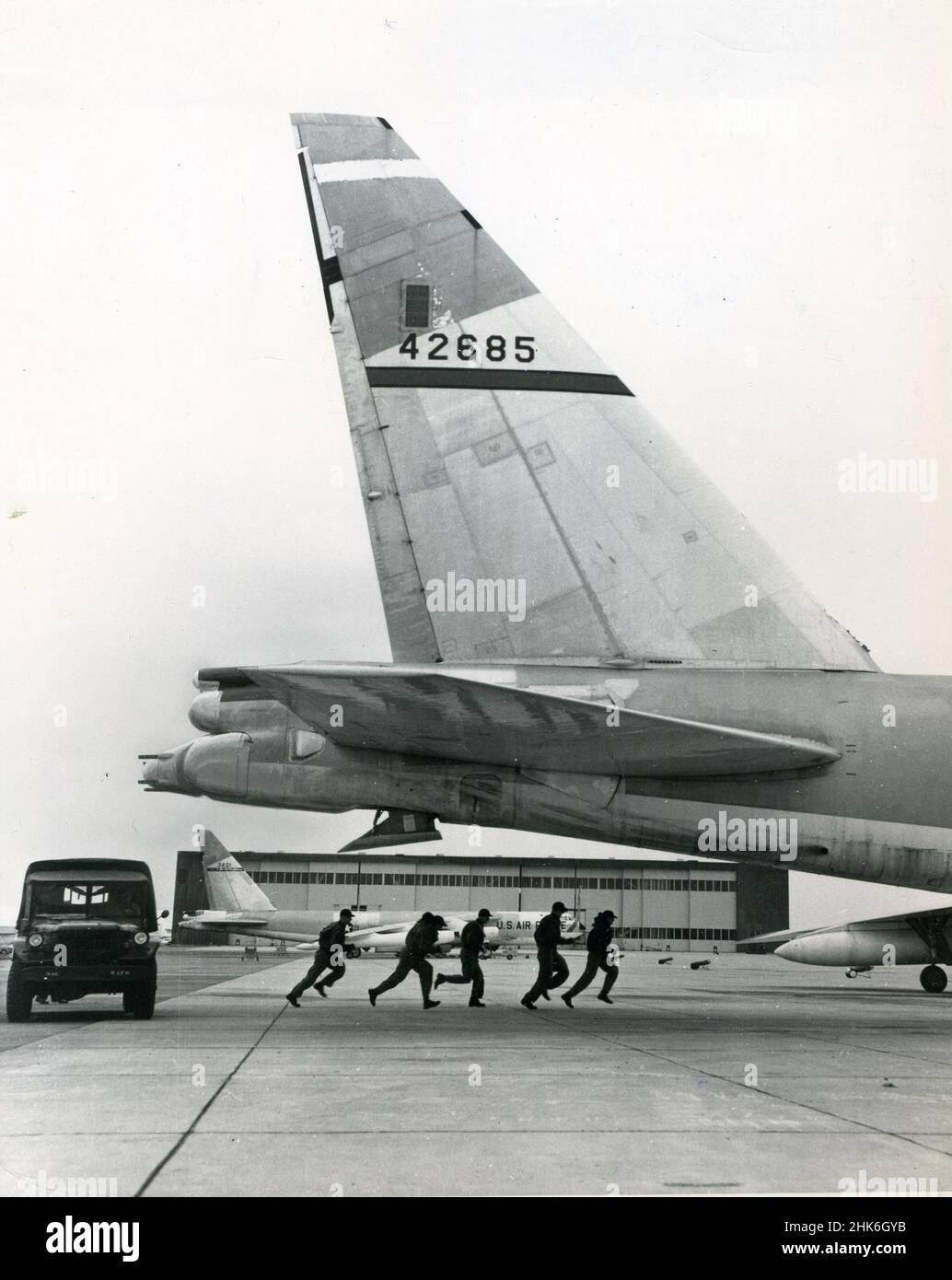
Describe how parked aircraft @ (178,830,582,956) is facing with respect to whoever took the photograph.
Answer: facing to the right of the viewer

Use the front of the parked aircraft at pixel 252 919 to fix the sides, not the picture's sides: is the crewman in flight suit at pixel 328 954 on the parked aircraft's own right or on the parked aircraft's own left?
on the parked aircraft's own right

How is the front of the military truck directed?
toward the camera

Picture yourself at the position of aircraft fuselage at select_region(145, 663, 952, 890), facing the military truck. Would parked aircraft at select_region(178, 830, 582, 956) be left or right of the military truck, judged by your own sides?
right

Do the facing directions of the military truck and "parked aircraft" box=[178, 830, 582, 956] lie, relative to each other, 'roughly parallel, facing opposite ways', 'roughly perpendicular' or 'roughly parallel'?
roughly perpendicular

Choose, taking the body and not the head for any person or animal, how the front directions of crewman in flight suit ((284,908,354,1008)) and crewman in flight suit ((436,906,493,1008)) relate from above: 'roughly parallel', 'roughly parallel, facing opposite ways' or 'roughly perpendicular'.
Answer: roughly parallel
